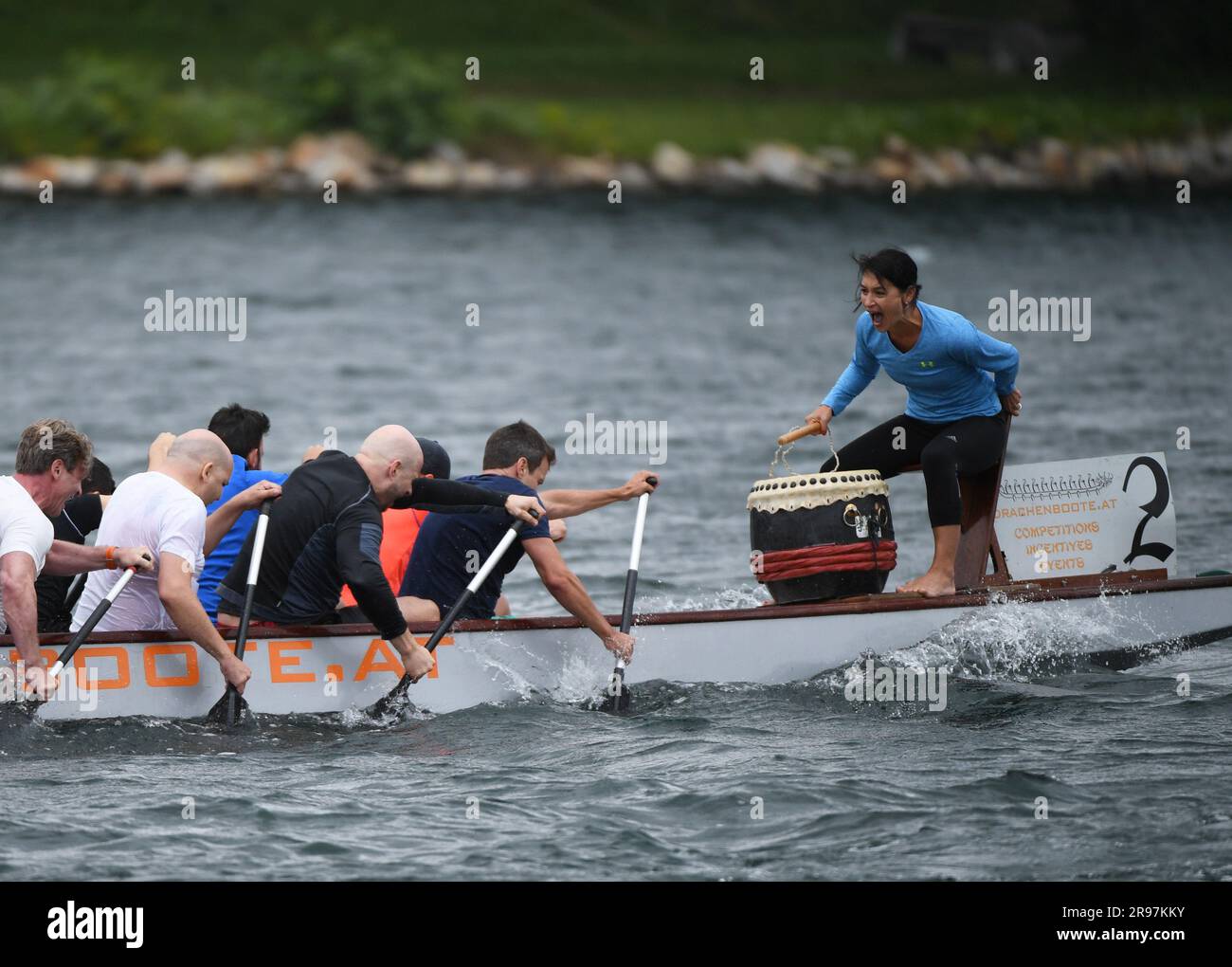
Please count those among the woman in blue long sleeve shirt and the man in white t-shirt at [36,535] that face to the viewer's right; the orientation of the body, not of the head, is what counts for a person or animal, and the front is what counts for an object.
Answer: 1

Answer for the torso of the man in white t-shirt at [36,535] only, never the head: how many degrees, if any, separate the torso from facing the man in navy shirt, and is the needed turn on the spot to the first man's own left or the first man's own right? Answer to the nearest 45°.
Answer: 0° — they already face them

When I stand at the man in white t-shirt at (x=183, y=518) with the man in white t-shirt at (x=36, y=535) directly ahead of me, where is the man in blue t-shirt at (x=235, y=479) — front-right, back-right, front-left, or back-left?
back-right

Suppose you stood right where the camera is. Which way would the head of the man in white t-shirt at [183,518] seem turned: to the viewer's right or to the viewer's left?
to the viewer's right

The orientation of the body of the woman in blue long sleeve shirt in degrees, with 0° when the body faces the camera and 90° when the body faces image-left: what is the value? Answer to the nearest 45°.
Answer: approximately 45°

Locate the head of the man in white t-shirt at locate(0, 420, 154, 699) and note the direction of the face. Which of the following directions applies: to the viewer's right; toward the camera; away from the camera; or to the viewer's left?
to the viewer's right

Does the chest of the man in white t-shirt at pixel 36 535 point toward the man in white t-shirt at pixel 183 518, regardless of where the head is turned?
yes
